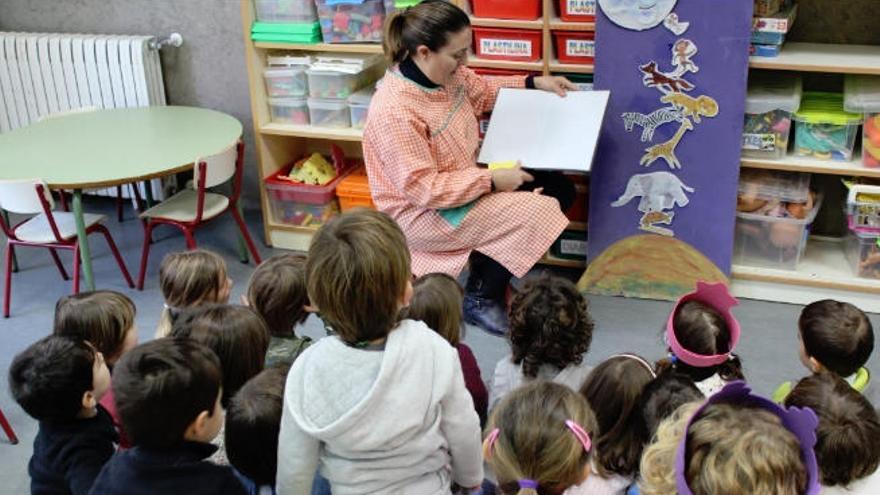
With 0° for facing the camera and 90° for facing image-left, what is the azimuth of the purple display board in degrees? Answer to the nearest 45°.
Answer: approximately 0°

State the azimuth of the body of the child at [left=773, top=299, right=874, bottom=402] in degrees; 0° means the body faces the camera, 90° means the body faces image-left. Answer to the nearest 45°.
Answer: approximately 135°

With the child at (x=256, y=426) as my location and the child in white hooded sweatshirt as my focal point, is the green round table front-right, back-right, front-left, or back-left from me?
back-left

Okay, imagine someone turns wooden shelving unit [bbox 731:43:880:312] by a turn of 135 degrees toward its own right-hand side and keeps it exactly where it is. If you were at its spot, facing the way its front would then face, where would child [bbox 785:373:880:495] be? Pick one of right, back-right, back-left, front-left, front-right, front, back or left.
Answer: back-left

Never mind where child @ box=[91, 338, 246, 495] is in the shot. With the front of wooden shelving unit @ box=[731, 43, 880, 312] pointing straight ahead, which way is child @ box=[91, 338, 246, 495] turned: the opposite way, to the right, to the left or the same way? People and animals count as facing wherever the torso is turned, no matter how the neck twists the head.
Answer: the opposite way

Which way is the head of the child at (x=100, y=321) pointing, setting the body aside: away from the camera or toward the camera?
away from the camera

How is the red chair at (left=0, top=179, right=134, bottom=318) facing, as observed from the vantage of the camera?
facing away from the viewer and to the right of the viewer

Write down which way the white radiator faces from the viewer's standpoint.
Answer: facing the viewer

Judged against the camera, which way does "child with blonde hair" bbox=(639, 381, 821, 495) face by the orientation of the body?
away from the camera

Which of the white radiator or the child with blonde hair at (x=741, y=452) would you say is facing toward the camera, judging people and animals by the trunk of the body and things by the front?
the white radiator

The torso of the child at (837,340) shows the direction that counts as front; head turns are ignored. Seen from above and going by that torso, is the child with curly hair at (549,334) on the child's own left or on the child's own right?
on the child's own left

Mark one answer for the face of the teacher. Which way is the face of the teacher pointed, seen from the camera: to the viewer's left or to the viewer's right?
to the viewer's right

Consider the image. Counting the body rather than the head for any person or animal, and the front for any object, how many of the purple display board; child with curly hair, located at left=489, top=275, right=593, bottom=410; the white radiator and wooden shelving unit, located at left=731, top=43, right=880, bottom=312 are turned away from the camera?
1

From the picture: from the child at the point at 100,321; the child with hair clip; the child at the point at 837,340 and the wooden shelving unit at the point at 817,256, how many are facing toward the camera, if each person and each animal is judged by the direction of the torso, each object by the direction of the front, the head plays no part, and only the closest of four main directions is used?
1

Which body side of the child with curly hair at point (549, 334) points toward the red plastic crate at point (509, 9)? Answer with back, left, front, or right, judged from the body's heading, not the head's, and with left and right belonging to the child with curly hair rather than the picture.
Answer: front

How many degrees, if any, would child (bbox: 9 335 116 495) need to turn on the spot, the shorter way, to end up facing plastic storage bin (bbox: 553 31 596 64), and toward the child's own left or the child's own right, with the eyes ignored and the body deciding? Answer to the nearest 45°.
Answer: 0° — they already face it

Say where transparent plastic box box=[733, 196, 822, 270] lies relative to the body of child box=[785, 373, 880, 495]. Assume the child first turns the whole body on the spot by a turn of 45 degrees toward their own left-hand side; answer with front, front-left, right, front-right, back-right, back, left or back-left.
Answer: right

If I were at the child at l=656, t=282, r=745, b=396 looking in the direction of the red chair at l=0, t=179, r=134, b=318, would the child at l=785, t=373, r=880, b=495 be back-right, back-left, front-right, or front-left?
back-left

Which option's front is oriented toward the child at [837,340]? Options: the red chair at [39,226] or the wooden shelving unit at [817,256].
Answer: the wooden shelving unit
